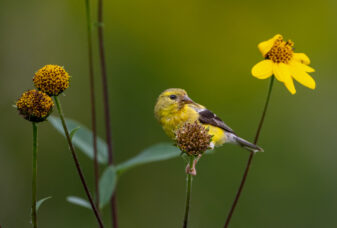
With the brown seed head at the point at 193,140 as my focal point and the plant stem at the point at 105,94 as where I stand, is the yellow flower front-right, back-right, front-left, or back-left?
front-left

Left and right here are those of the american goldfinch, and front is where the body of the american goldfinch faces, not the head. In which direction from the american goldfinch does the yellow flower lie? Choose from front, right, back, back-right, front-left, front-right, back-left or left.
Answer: back-left

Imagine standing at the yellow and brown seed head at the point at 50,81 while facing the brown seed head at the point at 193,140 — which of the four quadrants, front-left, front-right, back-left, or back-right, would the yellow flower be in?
front-left

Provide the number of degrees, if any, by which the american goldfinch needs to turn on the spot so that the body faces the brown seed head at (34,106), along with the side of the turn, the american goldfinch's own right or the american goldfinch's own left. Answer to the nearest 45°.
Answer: approximately 45° to the american goldfinch's own right

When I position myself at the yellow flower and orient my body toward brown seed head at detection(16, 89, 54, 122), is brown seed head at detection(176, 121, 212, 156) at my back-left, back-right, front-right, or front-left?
front-left

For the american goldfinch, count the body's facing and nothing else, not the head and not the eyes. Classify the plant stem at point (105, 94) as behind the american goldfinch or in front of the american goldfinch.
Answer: in front

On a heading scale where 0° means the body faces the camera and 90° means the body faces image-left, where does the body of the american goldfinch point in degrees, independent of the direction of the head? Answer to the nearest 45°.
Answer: approximately 90°
